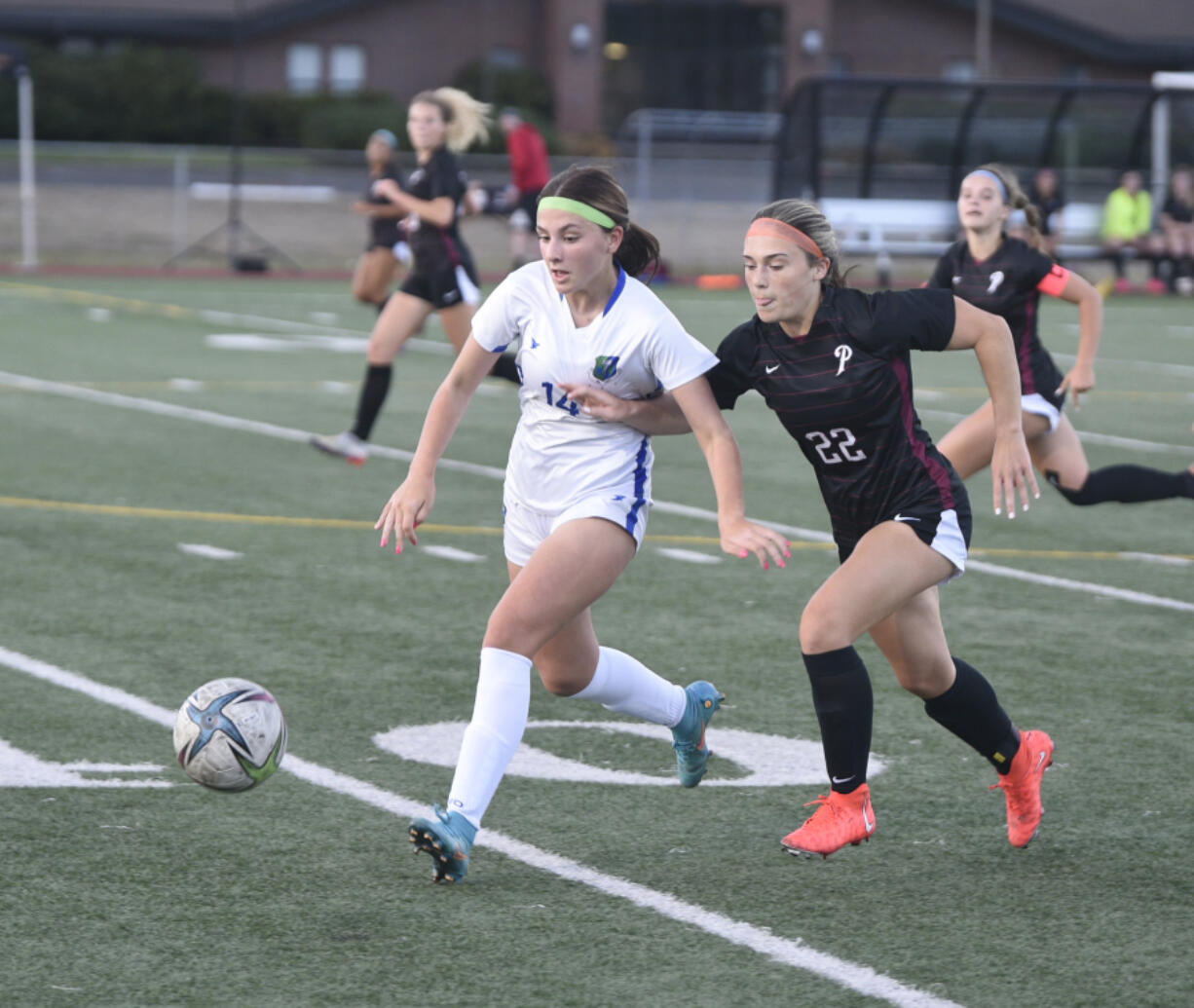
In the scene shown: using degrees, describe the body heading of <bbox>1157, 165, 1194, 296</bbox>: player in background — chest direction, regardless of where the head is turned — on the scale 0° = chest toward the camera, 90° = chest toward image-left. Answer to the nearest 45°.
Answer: approximately 0°

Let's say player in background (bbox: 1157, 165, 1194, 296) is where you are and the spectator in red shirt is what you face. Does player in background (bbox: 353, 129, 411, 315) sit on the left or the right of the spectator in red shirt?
left

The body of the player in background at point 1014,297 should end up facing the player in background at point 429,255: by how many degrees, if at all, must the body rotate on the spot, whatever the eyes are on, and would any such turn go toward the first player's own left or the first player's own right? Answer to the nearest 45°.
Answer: approximately 90° to the first player's own right

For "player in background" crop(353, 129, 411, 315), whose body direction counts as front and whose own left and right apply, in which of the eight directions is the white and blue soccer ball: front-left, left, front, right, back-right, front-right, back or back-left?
front-left

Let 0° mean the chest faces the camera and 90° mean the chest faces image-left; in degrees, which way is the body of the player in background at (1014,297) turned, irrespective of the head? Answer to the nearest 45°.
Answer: approximately 45°

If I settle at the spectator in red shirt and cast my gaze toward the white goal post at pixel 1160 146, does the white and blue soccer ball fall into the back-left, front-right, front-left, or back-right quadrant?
back-right

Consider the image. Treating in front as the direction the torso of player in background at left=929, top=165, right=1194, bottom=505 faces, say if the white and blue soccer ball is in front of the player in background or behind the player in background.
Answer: in front
